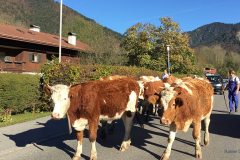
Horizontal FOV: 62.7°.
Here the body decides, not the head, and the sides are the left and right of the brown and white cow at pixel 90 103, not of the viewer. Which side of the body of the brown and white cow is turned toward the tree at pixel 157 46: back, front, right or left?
back

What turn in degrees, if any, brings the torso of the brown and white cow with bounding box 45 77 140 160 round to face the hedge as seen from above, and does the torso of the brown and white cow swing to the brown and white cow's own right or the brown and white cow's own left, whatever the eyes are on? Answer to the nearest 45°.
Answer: approximately 90° to the brown and white cow's own right

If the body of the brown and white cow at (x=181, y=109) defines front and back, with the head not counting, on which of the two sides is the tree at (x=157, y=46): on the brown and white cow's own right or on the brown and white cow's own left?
on the brown and white cow's own right

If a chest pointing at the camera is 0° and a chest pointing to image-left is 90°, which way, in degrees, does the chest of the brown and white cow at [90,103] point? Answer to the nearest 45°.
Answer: approximately 45°

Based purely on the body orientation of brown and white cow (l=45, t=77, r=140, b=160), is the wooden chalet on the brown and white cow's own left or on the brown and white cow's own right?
on the brown and white cow's own right

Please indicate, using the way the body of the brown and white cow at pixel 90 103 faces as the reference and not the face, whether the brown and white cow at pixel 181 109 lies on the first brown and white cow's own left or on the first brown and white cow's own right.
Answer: on the first brown and white cow's own left

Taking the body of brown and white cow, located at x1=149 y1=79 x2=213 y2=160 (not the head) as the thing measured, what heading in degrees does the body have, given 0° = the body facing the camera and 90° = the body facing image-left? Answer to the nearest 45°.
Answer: approximately 45°

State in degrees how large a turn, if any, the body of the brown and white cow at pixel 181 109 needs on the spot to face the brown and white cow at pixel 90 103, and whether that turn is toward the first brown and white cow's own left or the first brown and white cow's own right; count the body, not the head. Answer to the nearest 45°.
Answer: approximately 45° to the first brown and white cow's own right
